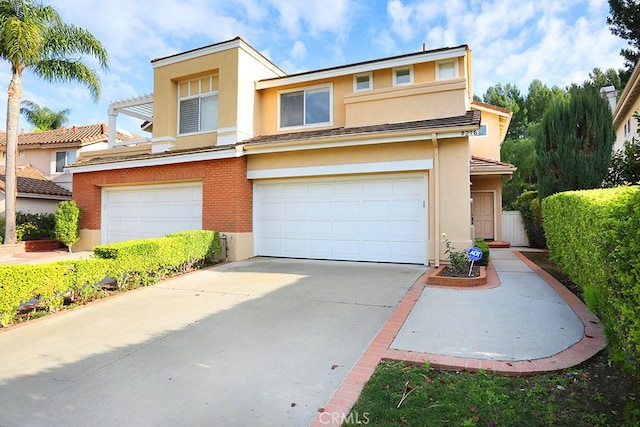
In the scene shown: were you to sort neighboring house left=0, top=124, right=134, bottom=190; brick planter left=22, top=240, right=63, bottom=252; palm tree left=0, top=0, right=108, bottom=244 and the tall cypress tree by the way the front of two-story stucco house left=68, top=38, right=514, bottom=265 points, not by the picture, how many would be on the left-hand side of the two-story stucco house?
1

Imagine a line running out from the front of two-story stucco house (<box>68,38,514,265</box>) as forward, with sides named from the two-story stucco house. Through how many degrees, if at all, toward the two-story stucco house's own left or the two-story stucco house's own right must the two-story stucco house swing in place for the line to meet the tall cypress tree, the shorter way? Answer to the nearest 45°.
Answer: approximately 90° to the two-story stucco house's own left

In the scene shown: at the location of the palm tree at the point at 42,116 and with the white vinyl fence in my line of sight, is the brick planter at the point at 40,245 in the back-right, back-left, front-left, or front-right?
front-right

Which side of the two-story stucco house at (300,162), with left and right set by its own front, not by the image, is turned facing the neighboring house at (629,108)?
left

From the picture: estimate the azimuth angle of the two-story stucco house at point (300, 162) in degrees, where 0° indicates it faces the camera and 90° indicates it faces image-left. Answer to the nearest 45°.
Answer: approximately 0°

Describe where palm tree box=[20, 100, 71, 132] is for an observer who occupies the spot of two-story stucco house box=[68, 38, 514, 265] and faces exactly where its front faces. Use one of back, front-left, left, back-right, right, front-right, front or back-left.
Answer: back-right

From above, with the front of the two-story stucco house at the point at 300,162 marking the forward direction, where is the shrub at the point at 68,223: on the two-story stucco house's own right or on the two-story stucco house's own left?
on the two-story stucco house's own right

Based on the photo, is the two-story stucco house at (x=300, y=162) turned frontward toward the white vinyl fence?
no

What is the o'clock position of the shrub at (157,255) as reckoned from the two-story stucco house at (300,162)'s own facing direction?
The shrub is roughly at 2 o'clock from the two-story stucco house.

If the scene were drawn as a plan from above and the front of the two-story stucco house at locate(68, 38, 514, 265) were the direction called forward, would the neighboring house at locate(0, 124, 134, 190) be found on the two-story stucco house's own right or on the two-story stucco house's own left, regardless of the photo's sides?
on the two-story stucco house's own right

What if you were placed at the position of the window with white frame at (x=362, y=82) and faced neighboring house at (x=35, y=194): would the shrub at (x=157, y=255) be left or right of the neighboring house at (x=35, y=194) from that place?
left

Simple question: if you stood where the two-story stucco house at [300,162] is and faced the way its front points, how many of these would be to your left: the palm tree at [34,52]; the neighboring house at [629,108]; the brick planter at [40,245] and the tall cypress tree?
2

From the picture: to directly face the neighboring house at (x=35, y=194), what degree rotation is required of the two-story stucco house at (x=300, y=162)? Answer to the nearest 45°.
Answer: approximately 135° to its right

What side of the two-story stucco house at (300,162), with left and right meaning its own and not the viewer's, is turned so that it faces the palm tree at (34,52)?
right

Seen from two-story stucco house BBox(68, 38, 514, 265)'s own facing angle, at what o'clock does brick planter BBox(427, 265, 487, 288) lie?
The brick planter is roughly at 11 o'clock from the two-story stucco house.

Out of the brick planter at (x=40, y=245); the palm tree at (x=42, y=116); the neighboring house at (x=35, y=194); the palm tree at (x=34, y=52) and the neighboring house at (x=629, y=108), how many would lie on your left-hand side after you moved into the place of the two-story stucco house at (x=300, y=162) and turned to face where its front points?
1

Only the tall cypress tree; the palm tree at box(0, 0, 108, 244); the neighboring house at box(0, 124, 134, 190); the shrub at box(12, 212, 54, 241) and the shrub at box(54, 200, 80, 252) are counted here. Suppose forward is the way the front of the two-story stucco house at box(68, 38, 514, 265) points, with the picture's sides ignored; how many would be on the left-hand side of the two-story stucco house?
1

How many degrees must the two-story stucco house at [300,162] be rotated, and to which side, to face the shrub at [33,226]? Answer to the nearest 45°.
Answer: approximately 135° to its right
